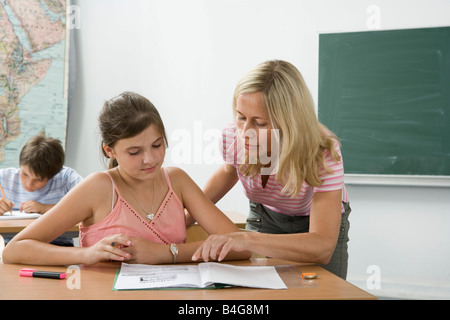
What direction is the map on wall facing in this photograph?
toward the camera

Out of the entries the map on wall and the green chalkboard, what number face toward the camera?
2

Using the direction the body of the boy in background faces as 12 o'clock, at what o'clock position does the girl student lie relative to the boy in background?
The girl student is roughly at 10 o'clock from the boy in background.

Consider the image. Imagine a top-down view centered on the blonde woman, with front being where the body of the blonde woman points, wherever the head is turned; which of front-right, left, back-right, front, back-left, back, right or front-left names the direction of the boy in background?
right

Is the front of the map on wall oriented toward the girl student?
yes

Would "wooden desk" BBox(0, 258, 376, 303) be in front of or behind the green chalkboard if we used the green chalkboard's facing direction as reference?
in front

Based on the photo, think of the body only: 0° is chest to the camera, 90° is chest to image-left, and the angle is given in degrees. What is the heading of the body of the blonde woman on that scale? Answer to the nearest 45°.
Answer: approximately 45°

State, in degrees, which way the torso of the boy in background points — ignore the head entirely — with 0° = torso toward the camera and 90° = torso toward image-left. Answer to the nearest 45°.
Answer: approximately 45°

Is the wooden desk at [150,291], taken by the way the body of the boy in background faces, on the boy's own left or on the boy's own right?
on the boy's own left

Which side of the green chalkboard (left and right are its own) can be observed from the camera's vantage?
front

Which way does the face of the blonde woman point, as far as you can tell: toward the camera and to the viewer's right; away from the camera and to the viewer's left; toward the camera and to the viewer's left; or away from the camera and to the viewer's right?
toward the camera and to the viewer's left
